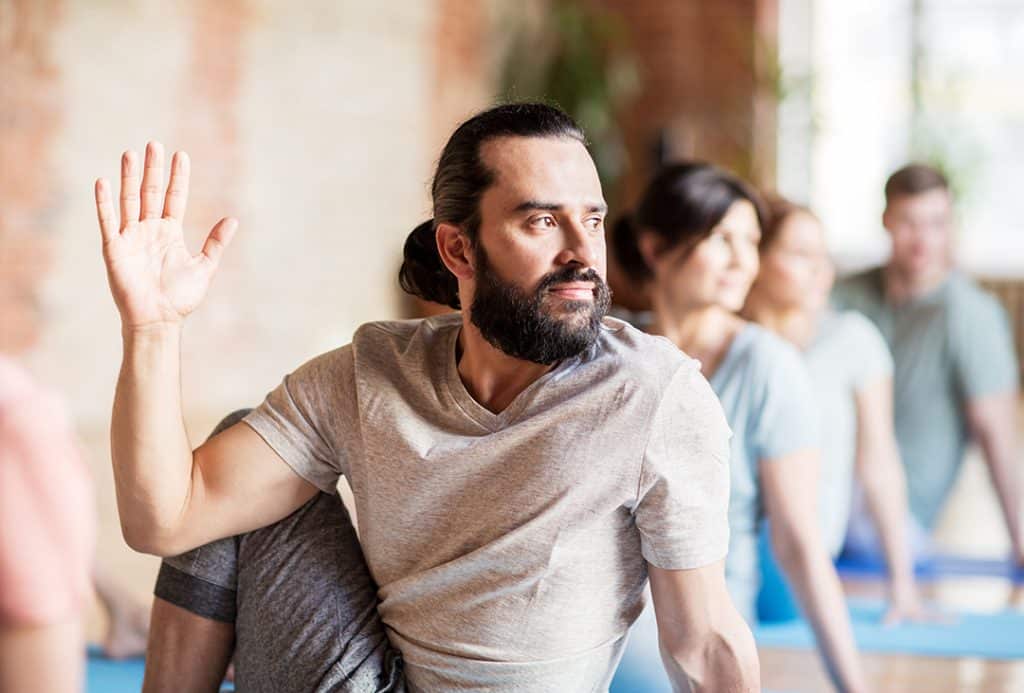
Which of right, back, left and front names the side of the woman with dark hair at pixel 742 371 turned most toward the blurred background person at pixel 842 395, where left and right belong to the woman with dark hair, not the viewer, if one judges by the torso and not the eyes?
back

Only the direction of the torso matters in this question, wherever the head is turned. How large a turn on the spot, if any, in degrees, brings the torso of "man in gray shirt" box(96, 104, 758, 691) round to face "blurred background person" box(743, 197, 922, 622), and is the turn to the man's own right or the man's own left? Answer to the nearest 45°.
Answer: approximately 135° to the man's own left

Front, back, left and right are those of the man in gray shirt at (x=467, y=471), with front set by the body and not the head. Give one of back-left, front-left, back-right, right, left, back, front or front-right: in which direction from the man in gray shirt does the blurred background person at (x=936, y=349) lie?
back-left
